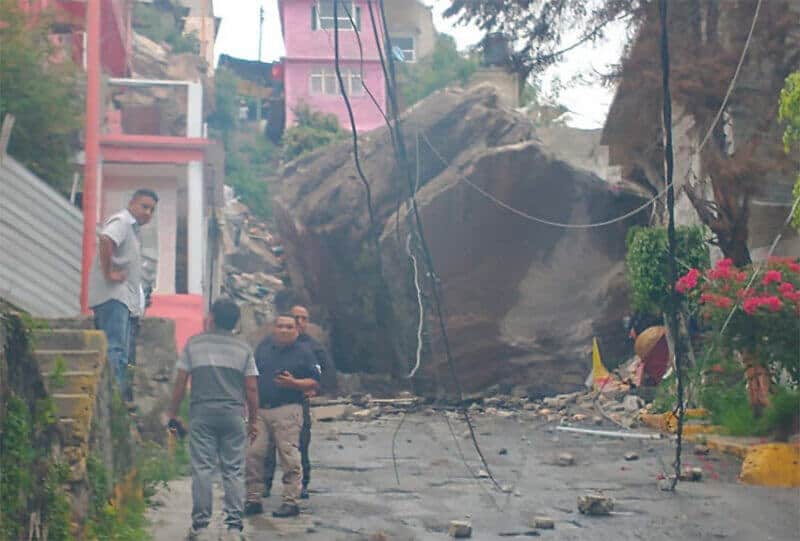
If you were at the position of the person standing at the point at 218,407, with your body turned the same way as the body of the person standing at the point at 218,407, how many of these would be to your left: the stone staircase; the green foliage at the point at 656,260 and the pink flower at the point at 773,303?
1

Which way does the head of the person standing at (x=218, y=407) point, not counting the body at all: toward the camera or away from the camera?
away from the camera

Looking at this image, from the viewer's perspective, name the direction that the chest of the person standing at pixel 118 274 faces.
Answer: to the viewer's right

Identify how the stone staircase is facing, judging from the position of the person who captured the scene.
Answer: facing the viewer

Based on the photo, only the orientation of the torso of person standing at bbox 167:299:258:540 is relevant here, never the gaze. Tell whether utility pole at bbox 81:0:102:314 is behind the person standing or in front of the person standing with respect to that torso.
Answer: in front

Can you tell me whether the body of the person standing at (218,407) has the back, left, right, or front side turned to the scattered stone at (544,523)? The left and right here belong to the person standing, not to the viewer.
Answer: right

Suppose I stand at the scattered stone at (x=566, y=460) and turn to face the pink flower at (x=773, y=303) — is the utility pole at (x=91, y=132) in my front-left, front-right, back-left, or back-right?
back-left

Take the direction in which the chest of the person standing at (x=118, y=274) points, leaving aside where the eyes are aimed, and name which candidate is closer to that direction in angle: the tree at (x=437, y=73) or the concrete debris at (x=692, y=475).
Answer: the concrete debris

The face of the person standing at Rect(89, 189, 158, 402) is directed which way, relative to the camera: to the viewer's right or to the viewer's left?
to the viewer's right

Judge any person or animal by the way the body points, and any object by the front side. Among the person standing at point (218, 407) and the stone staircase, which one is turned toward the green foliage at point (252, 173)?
the person standing

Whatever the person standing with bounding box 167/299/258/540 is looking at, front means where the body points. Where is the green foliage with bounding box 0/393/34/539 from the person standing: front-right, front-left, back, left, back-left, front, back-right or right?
back-left

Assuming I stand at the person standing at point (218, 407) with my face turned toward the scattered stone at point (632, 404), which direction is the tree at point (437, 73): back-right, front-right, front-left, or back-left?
front-left

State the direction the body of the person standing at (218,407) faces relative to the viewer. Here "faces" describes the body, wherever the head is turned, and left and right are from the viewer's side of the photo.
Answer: facing away from the viewer

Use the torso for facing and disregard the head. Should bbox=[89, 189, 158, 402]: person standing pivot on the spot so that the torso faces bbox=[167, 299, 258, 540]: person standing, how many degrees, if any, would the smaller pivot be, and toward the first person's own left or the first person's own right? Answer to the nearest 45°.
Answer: approximately 45° to the first person's own right

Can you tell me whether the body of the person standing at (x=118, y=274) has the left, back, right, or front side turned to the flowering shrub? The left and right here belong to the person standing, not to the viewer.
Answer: front
